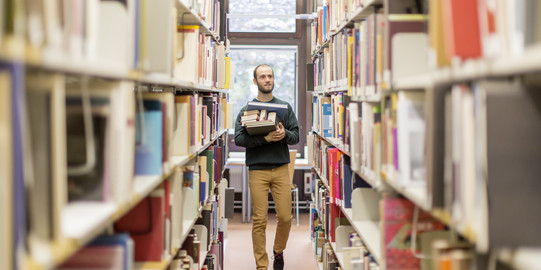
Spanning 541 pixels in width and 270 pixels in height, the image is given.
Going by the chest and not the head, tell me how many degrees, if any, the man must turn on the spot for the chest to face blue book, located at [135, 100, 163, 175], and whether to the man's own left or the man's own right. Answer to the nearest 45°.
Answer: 0° — they already face it

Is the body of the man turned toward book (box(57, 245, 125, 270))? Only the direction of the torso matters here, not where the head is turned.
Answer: yes

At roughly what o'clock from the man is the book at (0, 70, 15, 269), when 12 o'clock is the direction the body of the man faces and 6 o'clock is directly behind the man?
The book is roughly at 12 o'clock from the man.

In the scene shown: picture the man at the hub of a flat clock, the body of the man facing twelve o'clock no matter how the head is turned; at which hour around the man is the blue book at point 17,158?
The blue book is roughly at 12 o'clock from the man.

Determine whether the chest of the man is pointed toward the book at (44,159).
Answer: yes

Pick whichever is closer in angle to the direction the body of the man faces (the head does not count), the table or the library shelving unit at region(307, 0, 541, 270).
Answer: the library shelving unit

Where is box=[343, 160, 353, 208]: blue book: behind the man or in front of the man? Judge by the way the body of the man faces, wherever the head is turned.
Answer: in front

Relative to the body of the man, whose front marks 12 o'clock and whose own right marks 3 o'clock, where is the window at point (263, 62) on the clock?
The window is roughly at 6 o'clock from the man.

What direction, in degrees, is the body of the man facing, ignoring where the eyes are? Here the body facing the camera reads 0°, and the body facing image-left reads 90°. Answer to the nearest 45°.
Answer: approximately 0°

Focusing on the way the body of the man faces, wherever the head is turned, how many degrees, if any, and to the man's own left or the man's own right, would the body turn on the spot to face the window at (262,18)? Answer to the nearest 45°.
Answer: approximately 180°

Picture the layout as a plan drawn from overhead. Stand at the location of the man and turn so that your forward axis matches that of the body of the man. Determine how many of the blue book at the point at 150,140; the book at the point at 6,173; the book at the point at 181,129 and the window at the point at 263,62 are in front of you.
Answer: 3

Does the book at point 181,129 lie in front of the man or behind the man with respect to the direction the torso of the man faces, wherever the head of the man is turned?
in front

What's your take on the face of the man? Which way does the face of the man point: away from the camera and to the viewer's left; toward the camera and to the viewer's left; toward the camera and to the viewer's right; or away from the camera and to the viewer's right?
toward the camera and to the viewer's right

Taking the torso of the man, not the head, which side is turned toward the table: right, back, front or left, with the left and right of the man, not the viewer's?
back

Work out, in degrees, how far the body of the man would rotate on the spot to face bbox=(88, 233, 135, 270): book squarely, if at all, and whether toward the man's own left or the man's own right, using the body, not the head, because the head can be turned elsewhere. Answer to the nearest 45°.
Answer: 0° — they already face it
